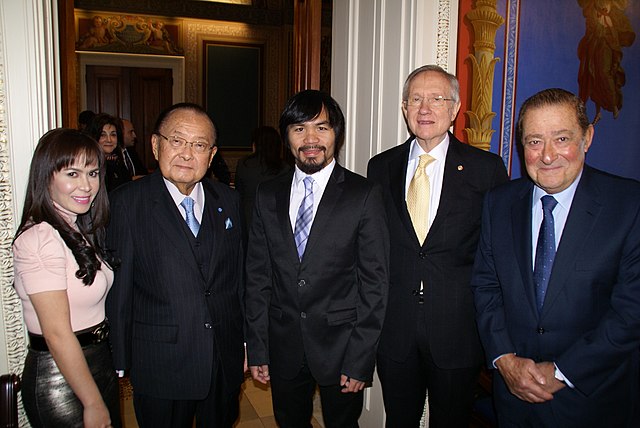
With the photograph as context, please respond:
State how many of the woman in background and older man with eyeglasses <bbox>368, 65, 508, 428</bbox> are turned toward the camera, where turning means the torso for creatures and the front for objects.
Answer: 2

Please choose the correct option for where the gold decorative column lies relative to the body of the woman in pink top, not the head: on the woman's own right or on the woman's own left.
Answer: on the woman's own left

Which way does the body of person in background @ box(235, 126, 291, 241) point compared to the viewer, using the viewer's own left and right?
facing away from the viewer

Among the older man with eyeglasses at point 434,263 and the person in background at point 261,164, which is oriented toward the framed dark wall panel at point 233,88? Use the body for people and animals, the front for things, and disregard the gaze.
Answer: the person in background

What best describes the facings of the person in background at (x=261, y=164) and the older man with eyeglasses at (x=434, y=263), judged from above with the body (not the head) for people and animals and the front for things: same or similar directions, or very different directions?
very different directions

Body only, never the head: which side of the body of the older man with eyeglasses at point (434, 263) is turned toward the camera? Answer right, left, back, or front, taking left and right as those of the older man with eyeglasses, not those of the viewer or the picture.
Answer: front

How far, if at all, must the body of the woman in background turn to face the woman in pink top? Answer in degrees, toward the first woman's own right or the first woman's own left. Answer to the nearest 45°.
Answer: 0° — they already face them

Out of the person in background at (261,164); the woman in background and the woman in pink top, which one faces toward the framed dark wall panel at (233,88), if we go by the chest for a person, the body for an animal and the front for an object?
the person in background

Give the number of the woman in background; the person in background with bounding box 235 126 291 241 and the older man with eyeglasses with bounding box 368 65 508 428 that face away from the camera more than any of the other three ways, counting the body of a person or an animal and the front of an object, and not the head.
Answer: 1

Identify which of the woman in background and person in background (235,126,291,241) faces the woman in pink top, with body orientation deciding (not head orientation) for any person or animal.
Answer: the woman in background

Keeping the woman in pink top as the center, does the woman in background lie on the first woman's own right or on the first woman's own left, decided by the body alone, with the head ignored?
on the first woman's own left

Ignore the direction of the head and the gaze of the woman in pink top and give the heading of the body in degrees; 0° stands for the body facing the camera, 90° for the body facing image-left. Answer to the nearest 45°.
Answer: approximately 315°
